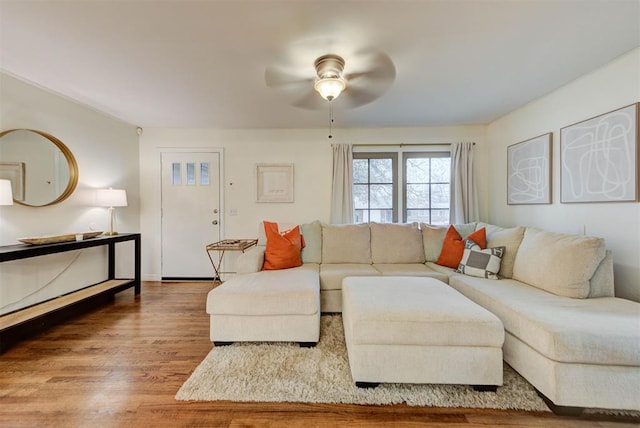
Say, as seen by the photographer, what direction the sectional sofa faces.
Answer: facing the viewer

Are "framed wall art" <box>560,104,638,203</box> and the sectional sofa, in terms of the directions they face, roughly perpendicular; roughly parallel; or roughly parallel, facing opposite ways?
roughly perpendicular

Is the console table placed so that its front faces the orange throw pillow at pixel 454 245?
yes

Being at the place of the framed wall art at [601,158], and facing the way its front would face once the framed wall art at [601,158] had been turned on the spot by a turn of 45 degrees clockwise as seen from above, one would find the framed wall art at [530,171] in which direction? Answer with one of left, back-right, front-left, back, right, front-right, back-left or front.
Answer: front-right

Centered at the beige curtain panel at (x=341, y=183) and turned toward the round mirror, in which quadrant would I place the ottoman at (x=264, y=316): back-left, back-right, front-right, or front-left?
front-left

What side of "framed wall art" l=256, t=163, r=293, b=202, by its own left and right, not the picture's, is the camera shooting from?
front

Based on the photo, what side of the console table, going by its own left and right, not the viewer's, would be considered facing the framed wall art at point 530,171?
front

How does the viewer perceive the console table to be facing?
facing the viewer and to the right of the viewer

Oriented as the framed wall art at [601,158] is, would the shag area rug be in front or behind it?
in front

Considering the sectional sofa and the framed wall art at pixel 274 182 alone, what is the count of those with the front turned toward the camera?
2

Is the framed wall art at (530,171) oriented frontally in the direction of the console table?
yes

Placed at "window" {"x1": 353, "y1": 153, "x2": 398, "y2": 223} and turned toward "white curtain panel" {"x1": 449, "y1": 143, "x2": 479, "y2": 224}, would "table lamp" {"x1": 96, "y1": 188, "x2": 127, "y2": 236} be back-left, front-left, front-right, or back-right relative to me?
back-right

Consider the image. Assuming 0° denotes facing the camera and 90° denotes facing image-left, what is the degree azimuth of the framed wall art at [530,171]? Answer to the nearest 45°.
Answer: approximately 45°

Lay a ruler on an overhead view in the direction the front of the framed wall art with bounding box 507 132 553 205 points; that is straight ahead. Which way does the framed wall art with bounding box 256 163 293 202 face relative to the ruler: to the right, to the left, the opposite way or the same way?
to the left

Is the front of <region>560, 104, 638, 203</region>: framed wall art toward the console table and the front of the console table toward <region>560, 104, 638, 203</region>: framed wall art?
yes

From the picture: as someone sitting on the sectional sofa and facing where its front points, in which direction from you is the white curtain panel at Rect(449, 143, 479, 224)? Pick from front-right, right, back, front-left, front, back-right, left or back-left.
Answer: back

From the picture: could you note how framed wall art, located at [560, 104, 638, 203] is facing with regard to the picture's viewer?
facing the viewer and to the left of the viewer

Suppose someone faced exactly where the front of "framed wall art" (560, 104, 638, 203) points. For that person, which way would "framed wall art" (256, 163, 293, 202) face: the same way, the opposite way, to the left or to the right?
to the left

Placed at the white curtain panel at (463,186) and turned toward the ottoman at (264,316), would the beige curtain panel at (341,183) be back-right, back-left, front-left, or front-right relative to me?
front-right
